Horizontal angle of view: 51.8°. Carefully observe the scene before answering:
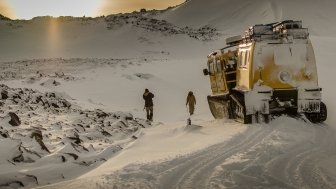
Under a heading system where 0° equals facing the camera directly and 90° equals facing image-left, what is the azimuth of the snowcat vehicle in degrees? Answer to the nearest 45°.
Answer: approximately 135°

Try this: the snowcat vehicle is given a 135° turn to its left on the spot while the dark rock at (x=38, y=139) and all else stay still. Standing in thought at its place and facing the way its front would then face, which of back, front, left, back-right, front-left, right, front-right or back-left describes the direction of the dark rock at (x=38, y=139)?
front-right
